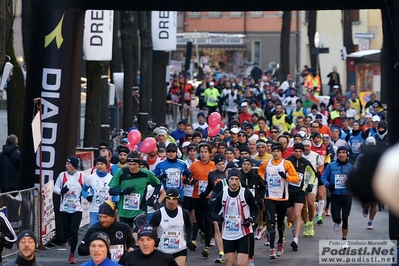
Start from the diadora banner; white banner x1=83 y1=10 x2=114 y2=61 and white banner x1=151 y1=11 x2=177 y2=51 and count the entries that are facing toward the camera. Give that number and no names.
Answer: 3

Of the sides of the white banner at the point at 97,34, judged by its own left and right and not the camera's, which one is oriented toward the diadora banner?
front

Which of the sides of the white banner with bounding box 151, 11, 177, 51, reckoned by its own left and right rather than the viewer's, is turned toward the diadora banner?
front

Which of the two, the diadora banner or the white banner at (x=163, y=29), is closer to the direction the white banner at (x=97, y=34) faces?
the diadora banner

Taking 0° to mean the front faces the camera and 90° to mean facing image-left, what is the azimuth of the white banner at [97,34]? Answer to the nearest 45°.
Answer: approximately 0°

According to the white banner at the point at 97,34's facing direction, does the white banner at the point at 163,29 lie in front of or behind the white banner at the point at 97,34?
behind

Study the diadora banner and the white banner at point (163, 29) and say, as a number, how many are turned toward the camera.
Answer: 2

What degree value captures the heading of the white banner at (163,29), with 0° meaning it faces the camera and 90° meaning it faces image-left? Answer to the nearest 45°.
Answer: approximately 0°

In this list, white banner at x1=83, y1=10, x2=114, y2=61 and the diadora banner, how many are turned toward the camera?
2
